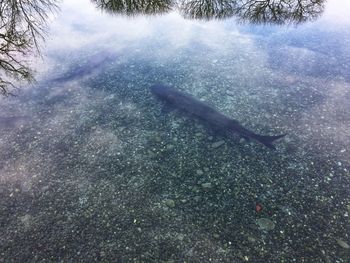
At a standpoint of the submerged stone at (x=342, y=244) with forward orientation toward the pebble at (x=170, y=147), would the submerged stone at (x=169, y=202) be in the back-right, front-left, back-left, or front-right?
front-left

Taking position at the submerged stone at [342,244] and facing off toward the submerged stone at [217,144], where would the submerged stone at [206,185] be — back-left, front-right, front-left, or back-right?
front-left
